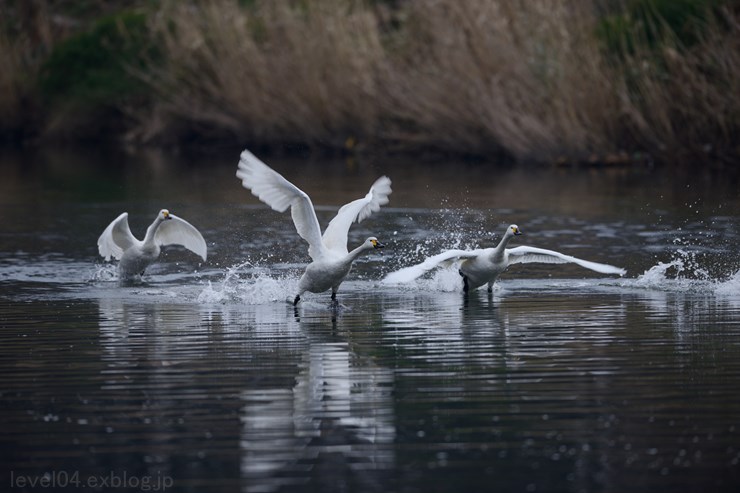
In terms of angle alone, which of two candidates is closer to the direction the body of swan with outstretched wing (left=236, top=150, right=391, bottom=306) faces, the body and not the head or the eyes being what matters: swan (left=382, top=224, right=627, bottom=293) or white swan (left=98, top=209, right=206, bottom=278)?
the swan

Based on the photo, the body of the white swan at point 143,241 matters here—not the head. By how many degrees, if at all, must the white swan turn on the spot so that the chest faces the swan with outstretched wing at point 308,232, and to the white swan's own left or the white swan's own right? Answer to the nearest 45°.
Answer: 0° — it already faces it

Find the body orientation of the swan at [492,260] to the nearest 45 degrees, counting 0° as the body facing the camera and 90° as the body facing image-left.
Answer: approximately 315°

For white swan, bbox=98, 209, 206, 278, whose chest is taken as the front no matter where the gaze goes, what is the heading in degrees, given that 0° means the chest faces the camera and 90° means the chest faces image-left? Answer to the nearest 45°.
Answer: approximately 315°

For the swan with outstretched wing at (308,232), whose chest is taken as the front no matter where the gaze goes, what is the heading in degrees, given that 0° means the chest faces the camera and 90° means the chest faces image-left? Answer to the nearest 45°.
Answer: approximately 315°

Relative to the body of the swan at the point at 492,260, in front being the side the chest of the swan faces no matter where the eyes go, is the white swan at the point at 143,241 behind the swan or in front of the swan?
behind

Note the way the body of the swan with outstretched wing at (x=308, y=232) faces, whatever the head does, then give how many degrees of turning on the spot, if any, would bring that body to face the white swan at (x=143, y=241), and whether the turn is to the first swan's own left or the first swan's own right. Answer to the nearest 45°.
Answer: approximately 180°
